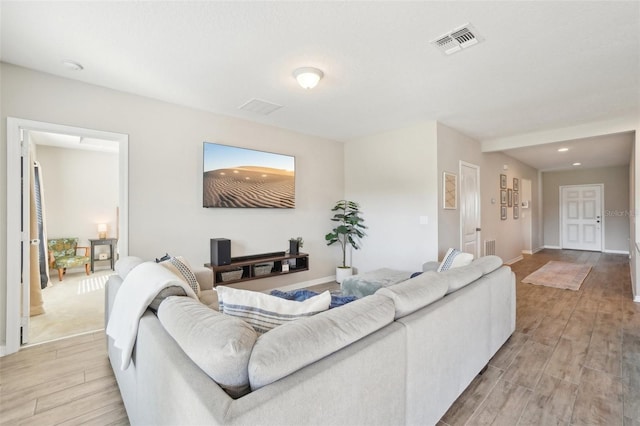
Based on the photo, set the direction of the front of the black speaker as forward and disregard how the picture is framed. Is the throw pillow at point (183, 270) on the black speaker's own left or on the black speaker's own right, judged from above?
on the black speaker's own right

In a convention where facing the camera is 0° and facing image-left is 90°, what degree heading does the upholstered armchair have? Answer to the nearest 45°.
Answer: approximately 315°

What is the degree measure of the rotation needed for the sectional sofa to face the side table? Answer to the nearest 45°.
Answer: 0° — it already faces it

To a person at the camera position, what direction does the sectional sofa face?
facing away from the viewer and to the left of the viewer

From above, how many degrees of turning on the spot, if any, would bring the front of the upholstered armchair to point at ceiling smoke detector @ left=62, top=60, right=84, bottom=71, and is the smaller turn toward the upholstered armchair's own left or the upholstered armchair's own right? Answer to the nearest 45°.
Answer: approximately 45° to the upholstered armchair's own right

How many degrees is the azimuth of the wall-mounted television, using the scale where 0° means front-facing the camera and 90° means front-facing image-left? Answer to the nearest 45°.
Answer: approximately 315°
